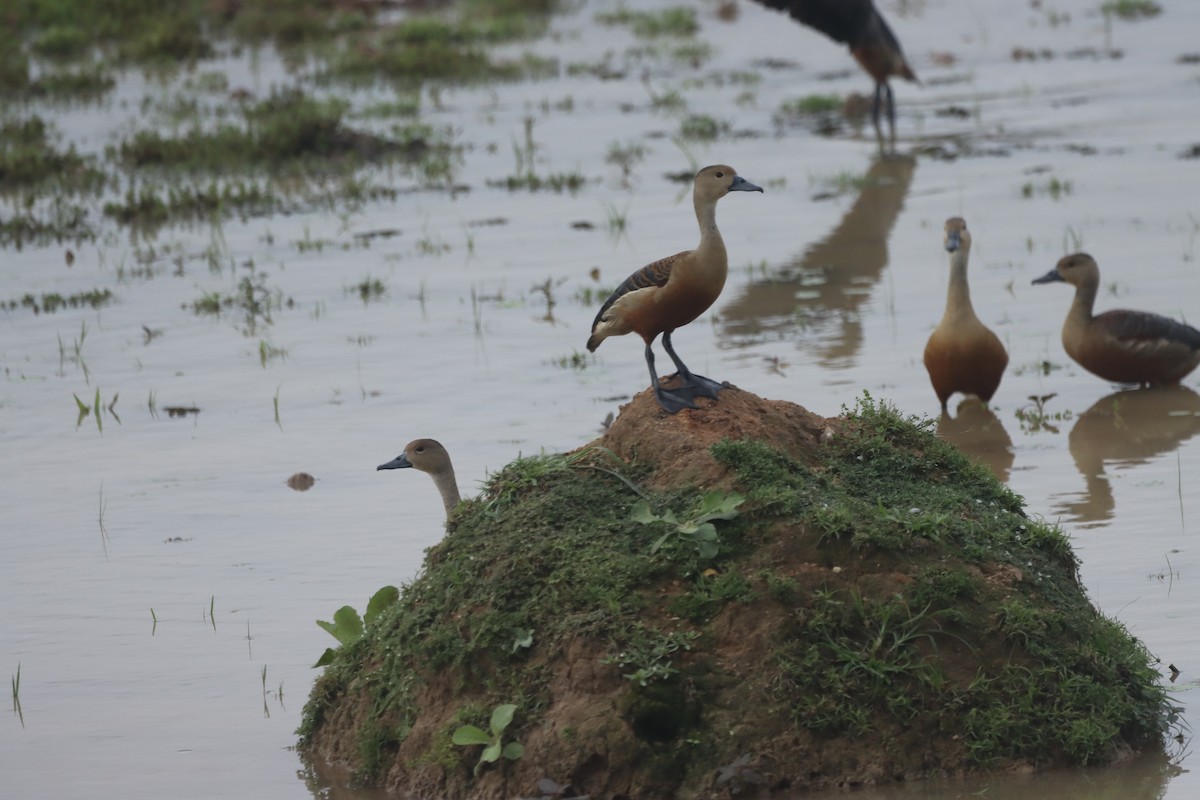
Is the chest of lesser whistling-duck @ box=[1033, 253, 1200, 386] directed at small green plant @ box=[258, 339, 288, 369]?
yes

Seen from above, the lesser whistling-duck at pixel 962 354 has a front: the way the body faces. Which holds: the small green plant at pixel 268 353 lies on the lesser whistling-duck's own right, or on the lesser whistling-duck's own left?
on the lesser whistling-duck's own right

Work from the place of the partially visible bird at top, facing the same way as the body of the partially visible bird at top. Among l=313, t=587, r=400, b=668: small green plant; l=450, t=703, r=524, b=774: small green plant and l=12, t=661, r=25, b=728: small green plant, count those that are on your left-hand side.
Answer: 3

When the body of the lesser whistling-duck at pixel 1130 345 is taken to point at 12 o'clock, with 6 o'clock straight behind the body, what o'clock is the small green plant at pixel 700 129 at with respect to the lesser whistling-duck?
The small green plant is roughly at 2 o'clock from the lesser whistling-duck.

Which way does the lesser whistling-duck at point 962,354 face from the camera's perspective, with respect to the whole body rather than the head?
toward the camera

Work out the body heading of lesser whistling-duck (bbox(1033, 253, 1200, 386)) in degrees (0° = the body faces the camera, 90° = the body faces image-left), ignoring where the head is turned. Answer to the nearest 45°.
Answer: approximately 90°

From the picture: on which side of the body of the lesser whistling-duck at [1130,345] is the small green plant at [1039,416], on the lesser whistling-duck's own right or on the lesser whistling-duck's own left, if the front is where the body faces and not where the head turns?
on the lesser whistling-duck's own left

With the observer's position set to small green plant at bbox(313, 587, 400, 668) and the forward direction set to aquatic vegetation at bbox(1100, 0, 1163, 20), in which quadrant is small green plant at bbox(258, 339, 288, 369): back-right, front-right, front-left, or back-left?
front-left

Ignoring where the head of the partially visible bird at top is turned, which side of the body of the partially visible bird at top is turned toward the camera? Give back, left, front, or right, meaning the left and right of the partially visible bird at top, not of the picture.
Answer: left

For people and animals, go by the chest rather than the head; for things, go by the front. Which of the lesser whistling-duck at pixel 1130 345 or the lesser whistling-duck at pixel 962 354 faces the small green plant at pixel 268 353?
the lesser whistling-duck at pixel 1130 345

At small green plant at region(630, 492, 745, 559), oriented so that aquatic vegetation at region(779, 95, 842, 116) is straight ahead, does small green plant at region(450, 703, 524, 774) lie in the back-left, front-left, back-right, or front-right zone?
back-left
